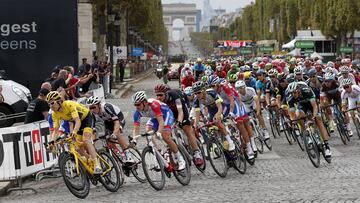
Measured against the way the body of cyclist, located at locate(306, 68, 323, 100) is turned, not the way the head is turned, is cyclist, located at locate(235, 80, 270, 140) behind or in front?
in front

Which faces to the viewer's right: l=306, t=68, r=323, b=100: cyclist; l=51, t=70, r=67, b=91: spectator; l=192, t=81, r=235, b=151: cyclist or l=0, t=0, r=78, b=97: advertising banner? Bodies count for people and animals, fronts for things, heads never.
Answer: the spectator

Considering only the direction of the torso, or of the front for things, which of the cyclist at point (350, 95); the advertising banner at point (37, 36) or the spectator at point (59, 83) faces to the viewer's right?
the spectator

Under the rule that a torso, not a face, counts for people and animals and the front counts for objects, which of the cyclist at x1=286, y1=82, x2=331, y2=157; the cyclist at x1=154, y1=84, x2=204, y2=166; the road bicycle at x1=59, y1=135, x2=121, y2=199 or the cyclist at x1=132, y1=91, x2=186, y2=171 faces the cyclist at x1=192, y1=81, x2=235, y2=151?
the cyclist at x1=286, y1=82, x2=331, y2=157

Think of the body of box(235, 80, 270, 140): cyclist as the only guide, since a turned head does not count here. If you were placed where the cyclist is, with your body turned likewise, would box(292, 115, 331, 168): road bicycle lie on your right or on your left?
on your left

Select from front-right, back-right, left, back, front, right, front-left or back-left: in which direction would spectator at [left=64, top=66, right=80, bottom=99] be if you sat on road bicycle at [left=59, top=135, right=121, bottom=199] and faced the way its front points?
back-right

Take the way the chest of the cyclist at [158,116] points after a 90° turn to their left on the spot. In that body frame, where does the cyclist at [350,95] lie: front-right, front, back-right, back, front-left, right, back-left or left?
left

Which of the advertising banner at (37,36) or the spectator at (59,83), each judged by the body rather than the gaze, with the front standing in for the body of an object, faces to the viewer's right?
the spectator

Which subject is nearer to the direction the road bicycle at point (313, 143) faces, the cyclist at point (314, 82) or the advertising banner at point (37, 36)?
the advertising banner

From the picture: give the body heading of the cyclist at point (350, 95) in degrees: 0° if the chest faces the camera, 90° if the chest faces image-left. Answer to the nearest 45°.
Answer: approximately 45°

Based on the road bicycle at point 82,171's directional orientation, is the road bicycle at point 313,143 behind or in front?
behind

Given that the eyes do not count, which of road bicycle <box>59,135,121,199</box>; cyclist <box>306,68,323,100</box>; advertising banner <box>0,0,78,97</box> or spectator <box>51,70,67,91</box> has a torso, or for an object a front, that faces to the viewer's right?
the spectator

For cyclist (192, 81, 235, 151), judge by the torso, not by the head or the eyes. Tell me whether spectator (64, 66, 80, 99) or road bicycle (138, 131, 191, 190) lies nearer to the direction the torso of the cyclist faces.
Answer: the road bicycle

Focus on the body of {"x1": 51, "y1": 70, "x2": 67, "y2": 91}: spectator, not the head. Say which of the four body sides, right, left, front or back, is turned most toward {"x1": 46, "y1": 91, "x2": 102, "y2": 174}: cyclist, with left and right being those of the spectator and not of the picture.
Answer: right

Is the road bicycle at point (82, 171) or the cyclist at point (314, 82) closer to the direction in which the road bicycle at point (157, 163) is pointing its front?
the road bicycle

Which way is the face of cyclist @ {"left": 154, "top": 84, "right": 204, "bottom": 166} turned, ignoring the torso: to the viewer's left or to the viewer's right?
to the viewer's left

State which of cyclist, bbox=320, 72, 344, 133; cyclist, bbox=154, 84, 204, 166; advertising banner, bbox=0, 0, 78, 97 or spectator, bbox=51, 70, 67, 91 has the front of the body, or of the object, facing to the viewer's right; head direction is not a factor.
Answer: the spectator
